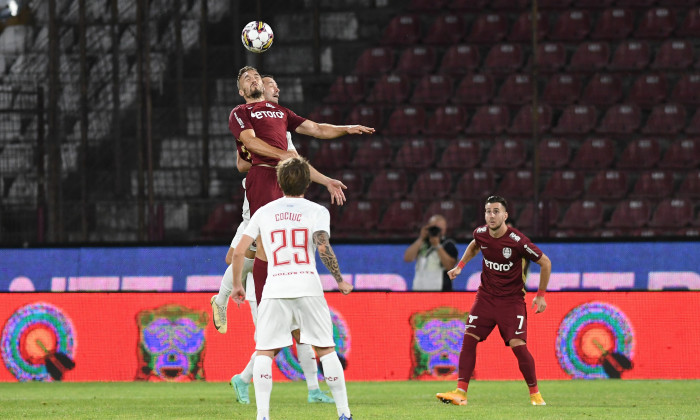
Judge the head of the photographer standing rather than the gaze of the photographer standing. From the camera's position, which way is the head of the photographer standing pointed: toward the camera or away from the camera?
toward the camera

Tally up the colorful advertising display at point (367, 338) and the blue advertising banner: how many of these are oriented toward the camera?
2

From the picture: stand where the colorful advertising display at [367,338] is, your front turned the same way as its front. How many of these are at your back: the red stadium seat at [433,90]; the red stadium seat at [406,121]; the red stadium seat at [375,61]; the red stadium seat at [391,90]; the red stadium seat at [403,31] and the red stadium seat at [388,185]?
6

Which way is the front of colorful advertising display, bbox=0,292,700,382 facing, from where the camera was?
facing the viewer

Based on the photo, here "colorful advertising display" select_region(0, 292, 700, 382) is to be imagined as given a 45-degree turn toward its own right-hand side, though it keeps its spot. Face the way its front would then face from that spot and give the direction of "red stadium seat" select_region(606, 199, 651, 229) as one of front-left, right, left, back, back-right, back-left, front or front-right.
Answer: back

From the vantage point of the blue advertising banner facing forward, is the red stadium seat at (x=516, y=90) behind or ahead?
behind

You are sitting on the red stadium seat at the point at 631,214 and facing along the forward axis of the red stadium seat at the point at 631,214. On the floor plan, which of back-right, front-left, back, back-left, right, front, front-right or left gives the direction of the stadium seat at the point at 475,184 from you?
front-right

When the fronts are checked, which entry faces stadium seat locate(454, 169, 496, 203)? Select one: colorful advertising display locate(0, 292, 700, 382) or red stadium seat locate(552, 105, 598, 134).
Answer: the red stadium seat

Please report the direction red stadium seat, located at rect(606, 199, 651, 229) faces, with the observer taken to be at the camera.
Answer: facing the viewer and to the left of the viewer

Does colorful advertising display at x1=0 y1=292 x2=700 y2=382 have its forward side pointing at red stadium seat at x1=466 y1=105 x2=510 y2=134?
no

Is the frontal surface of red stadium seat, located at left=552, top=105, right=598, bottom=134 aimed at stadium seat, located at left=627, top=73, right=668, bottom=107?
no

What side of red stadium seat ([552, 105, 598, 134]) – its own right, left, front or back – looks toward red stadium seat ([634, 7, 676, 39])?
back

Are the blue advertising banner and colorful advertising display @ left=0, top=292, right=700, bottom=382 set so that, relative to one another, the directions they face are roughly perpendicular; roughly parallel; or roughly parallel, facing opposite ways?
roughly parallel

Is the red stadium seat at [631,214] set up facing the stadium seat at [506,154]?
no
